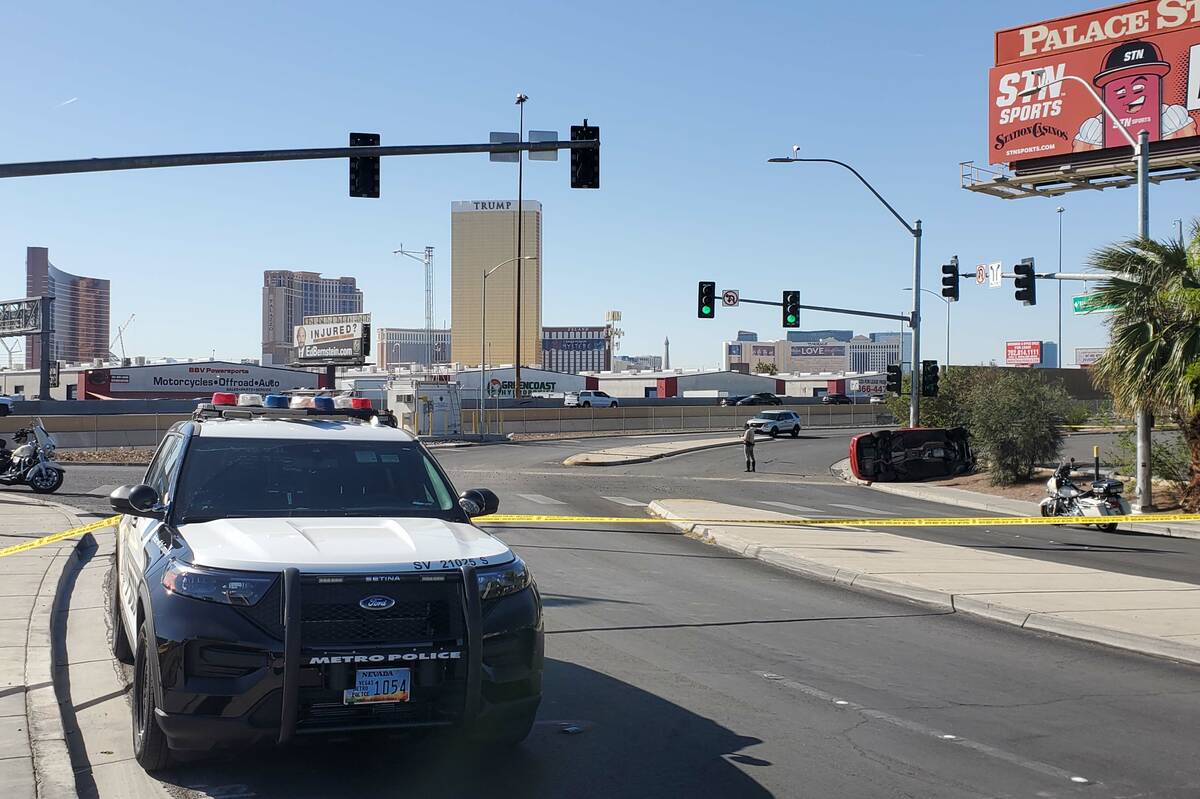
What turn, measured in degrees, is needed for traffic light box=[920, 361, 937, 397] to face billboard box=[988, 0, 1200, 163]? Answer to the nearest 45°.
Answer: approximately 135° to its left

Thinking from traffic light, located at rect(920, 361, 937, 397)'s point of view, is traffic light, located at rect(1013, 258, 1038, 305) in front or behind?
in front

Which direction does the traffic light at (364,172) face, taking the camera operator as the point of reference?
facing away from the viewer

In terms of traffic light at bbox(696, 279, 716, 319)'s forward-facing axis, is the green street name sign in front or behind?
in front

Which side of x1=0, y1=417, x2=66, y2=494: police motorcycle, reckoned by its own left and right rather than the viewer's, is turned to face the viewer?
right

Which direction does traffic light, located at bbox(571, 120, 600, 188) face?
away from the camera

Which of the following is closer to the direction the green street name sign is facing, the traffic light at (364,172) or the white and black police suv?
the white and black police suv

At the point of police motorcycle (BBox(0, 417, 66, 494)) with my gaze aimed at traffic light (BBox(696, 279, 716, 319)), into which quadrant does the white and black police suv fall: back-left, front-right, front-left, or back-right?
back-right

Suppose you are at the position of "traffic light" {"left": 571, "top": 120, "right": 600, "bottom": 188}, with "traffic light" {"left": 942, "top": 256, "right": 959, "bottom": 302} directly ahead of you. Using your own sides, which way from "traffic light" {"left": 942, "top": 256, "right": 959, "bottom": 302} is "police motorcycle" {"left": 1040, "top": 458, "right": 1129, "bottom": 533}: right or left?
right

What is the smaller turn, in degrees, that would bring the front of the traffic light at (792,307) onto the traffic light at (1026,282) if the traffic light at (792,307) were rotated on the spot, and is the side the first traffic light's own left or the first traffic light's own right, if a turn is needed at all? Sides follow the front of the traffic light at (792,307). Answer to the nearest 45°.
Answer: approximately 45° to the first traffic light's own left

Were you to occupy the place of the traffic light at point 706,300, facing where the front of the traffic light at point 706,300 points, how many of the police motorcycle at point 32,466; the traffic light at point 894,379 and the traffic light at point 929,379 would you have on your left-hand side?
2

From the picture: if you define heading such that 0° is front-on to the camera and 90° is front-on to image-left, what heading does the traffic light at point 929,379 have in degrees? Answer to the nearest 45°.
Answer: approximately 0°

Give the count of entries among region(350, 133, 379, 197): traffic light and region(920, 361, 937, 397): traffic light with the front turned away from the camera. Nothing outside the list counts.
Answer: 1

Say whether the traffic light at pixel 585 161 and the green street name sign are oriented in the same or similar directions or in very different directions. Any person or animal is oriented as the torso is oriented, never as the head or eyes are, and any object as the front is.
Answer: very different directions

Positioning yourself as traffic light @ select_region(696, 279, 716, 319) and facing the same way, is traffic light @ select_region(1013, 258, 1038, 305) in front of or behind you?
in front
